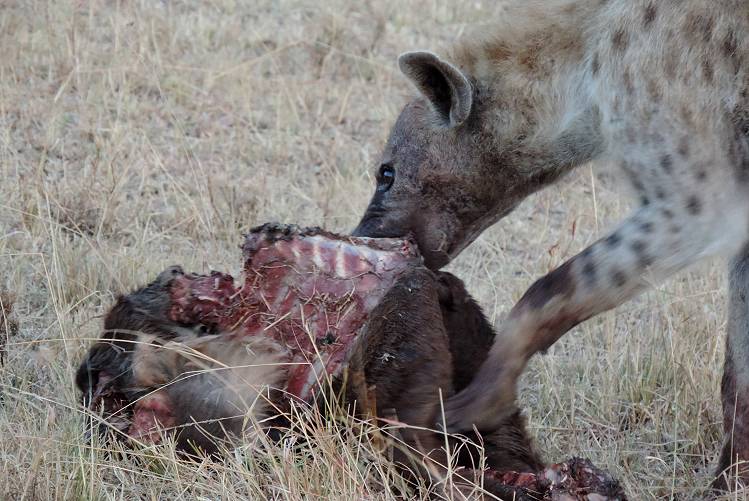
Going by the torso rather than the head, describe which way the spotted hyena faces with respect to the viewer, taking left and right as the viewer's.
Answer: facing to the left of the viewer
